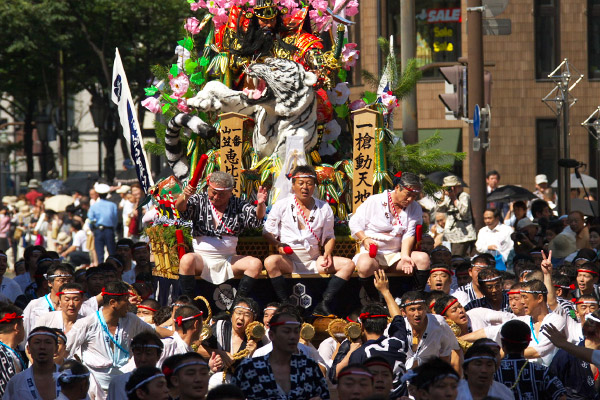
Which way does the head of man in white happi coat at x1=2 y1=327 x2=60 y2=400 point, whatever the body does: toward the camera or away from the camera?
toward the camera

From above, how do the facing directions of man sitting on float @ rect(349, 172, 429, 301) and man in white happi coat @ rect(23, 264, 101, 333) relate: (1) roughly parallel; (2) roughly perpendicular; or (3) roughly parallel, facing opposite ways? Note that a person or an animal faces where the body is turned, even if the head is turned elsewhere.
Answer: roughly parallel

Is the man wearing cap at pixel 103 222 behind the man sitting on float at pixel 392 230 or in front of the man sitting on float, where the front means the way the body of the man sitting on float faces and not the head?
behind

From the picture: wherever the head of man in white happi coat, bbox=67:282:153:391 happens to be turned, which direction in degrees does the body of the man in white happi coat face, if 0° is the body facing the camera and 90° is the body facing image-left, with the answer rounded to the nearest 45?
approximately 315°

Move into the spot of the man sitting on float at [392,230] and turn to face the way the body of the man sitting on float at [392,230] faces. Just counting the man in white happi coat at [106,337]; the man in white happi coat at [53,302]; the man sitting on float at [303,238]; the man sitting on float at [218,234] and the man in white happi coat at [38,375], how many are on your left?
0

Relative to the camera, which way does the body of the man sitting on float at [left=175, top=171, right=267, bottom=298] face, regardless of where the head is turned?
toward the camera

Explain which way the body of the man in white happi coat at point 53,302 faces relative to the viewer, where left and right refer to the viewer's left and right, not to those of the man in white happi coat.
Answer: facing the viewer and to the right of the viewer

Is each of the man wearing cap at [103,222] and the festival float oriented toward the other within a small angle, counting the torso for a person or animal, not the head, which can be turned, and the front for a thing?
no

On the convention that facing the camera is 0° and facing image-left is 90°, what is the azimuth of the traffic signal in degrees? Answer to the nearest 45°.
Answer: approximately 90°

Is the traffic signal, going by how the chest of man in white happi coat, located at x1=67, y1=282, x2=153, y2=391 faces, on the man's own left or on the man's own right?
on the man's own left

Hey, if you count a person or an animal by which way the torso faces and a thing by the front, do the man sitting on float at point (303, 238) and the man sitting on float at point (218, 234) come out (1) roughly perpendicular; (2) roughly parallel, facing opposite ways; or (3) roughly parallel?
roughly parallel

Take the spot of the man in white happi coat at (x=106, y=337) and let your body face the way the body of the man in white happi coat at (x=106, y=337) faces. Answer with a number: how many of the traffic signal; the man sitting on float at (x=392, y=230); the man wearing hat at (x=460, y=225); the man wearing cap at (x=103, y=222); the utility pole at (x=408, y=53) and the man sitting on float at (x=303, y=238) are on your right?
0

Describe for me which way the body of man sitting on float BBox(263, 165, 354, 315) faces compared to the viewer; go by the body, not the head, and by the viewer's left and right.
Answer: facing the viewer
